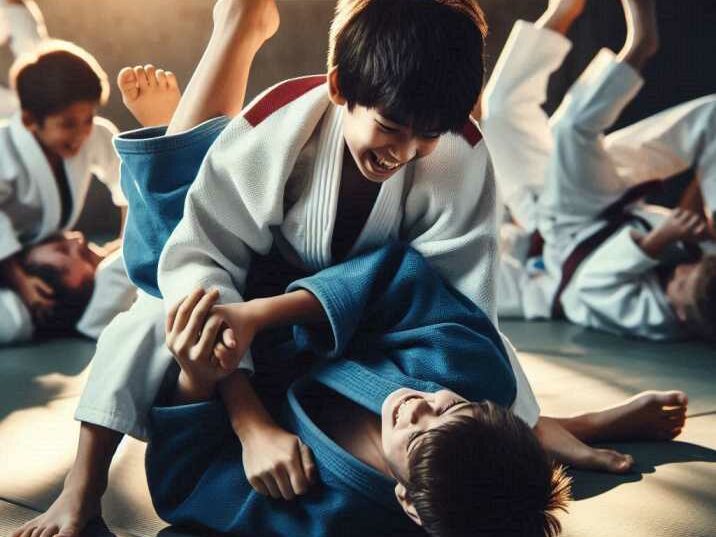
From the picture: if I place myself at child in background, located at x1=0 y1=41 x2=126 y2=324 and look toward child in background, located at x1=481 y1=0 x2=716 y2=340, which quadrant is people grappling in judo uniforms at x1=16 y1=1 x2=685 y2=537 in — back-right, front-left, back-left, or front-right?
front-right

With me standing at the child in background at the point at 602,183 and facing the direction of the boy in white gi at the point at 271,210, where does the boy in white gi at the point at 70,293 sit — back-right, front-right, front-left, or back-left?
front-right

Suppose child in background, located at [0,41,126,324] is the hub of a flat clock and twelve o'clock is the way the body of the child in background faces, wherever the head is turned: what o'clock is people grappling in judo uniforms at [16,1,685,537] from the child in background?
The people grappling in judo uniforms is roughly at 1 o'clock from the child in background.

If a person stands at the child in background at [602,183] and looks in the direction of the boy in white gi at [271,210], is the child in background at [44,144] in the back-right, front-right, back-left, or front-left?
front-right

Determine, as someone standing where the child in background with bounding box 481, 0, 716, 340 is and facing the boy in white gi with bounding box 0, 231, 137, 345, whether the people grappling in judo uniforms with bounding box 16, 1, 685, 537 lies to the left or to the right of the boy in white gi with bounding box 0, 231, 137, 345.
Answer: left

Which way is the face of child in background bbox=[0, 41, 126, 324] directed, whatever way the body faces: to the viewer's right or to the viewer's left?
to the viewer's right

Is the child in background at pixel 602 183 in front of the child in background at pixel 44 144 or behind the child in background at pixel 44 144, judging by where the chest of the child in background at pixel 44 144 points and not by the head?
in front

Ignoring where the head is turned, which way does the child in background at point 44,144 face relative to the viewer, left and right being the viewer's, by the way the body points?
facing the viewer and to the right of the viewer

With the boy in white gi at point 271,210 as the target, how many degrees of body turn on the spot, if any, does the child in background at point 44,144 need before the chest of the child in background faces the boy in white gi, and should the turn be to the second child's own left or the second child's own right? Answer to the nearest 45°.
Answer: approximately 45° to the second child's own right
